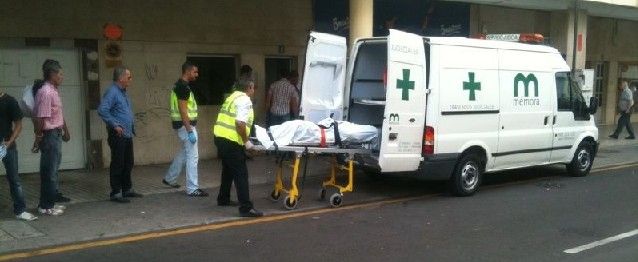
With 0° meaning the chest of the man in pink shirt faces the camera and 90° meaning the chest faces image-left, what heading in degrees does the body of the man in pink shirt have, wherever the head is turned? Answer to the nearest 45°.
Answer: approximately 270°

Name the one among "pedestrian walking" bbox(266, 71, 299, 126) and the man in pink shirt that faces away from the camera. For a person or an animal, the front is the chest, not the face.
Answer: the pedestrian walking

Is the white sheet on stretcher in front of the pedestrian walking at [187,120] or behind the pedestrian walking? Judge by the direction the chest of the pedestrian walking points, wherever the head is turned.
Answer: in front

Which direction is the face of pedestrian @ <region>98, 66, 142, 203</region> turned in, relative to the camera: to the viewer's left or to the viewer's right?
to the viewer's right

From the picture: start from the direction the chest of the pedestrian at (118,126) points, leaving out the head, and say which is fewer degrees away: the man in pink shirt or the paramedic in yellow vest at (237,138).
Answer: the paramedic in yellow vest

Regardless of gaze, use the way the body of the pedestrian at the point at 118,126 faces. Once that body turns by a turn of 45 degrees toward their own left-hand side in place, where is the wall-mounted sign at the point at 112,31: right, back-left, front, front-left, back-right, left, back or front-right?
front-left

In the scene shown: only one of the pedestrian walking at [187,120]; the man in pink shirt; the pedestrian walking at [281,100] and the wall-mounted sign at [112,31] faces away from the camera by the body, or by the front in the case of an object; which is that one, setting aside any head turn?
the pedestrian walking at [281,100]

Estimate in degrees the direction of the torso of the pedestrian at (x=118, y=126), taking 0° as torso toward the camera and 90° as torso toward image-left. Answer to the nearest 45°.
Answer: approximately 270°

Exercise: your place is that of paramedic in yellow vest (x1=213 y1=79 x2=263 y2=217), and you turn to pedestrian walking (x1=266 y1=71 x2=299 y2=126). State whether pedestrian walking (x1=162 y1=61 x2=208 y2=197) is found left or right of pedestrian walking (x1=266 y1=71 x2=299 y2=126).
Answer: left

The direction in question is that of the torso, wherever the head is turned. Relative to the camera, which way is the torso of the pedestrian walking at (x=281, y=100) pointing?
away from the camera

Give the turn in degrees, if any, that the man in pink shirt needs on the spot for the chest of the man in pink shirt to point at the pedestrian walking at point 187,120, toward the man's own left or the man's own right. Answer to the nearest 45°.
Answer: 0° — they already face them

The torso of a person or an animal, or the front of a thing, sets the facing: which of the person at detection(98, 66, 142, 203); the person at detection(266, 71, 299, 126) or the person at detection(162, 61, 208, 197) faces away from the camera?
the person at detection(266, 71, 299, 126)

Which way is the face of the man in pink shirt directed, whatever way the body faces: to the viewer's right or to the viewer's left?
to the viewer's right
